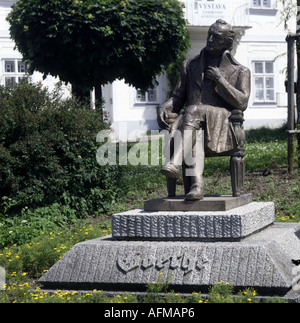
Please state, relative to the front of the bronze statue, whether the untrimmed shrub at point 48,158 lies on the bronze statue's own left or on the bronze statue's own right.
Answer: on the bronze statue's own right

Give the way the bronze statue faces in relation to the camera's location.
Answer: facing the viewer and to the left of the viewer

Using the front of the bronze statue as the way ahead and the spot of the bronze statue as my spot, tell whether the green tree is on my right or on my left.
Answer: on my right
